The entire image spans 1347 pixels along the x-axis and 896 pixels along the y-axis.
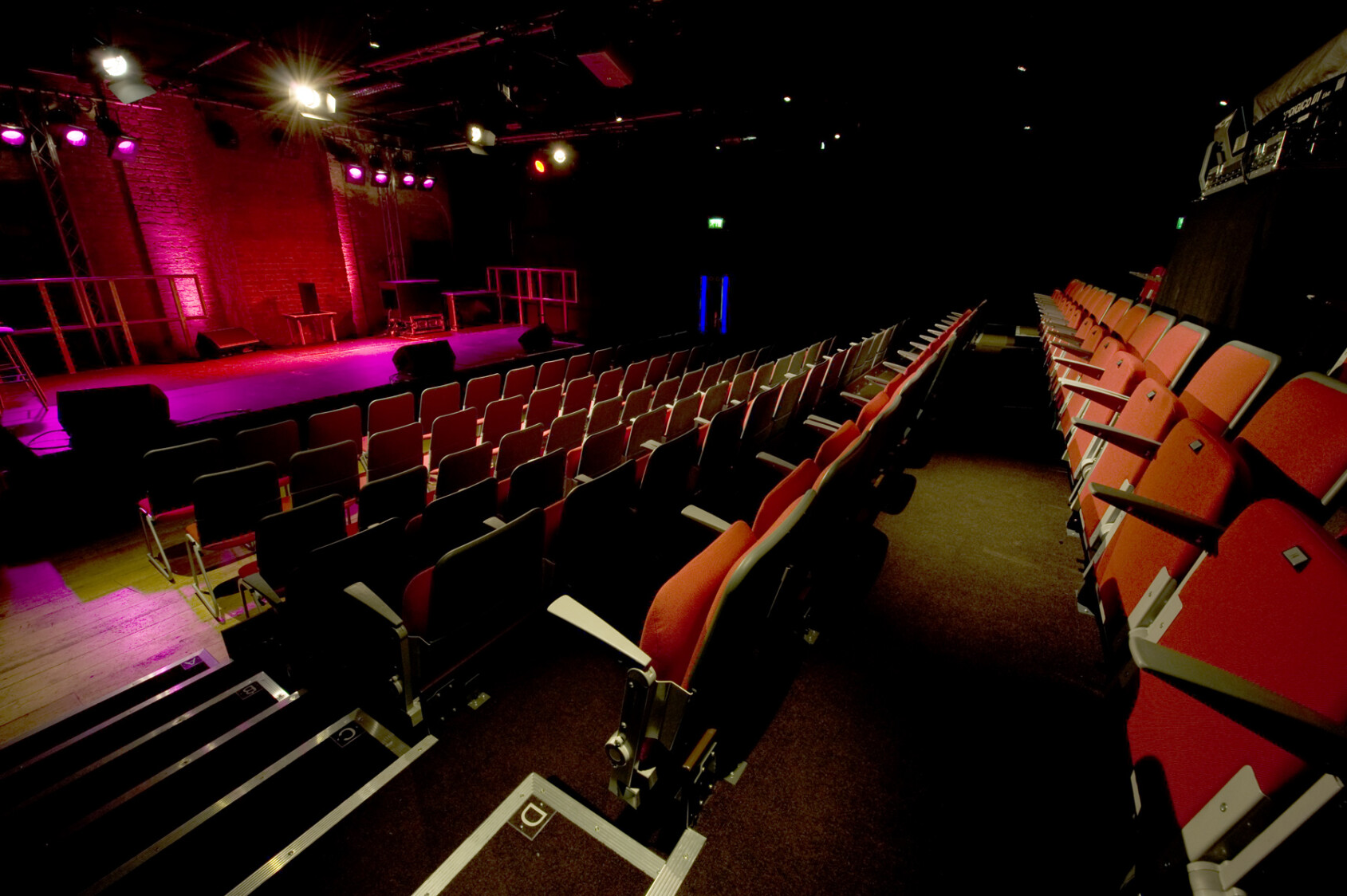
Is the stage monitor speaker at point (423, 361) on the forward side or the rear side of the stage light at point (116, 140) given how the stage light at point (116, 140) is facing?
on the forward side

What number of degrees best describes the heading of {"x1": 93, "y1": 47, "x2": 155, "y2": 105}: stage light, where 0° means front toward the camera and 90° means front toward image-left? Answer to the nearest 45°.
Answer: approximately 315°

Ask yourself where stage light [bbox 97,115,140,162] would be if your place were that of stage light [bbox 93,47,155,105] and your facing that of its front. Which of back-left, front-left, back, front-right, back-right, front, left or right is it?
back-left

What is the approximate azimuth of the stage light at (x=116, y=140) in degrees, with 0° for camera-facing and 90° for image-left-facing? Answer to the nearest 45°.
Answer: approximately 315°

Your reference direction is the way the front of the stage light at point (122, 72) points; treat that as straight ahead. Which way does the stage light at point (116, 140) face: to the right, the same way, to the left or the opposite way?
the same way

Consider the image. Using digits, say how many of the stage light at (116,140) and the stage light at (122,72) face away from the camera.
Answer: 0

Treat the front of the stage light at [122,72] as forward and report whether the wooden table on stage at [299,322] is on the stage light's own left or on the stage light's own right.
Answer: on the stage light's own left

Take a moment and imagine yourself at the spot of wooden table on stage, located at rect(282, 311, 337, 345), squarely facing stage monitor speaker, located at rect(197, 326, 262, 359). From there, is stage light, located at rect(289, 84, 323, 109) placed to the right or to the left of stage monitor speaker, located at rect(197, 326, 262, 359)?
left

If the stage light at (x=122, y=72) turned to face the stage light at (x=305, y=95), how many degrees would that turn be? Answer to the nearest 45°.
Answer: approximately 45° to its left
